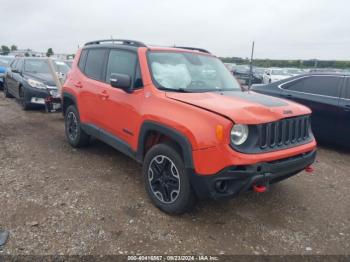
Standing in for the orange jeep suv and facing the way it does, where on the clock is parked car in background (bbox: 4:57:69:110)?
The parked car in background is roughly at 6 o'clock from the orange jeep suv.

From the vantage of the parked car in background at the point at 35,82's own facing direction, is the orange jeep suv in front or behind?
in front

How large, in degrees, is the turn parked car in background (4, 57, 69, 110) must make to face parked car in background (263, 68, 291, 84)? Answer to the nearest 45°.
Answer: approximately 45° to its left

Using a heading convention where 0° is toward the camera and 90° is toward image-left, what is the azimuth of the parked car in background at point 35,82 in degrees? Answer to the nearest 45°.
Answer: approximately 315°

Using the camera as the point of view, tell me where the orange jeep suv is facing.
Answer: facing the viewer and to the right of the viewer

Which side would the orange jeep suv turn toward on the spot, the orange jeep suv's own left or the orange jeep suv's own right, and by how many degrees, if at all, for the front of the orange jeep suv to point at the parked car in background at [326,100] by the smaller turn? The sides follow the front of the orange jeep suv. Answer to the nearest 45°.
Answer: approximately 90° to the orange jeep suv's own left

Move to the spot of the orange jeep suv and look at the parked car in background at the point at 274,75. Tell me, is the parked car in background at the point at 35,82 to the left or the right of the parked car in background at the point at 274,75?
left

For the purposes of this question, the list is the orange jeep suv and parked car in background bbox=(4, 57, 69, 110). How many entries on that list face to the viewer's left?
0

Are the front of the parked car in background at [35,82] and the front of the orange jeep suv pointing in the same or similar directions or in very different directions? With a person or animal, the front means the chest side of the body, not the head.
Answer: same or similar directions

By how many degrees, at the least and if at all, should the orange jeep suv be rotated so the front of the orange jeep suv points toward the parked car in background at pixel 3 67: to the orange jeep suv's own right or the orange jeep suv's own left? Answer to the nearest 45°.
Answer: approximately 180°
